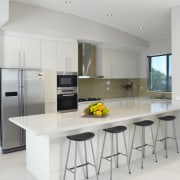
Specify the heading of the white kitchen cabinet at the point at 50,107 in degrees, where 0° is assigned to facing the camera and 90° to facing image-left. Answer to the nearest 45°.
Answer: approximately 0°

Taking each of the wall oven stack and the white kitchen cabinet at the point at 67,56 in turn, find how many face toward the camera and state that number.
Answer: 2

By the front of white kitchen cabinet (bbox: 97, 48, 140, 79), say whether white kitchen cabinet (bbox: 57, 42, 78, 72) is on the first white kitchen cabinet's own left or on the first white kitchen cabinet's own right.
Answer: on the first white kitchen cabinet's own right

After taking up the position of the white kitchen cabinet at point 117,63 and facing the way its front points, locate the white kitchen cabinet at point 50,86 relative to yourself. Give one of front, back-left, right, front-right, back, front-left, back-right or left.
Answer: right

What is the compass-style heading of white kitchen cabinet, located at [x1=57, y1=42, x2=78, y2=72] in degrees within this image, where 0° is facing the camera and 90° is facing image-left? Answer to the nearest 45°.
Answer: approximately 0°

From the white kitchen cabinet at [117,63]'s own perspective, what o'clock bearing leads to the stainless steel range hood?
The stainless steel range hood is roughly at 3 o'clock from the white kitchen cabinet.

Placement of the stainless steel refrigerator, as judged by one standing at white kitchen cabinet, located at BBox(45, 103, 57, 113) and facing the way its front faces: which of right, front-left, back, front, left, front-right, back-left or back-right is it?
front-right
